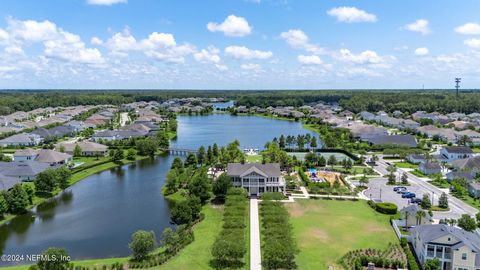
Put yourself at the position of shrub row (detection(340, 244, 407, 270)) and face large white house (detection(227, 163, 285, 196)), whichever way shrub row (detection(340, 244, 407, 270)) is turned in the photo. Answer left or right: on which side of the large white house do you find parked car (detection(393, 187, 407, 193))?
right

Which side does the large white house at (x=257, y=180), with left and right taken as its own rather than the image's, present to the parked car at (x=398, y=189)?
left

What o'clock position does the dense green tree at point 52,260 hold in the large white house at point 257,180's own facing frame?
The dense green tree is roughly at 1 o'clock from the large white house.

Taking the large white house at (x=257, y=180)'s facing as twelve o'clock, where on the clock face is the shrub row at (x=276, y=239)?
The shrub row is roughly at 12 o'clock from the large white house.

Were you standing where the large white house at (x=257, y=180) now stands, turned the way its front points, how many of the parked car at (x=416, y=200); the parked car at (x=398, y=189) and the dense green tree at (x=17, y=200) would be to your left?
2

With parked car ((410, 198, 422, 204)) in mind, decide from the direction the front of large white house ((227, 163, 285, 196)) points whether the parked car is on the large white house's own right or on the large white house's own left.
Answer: on the large white house's own left

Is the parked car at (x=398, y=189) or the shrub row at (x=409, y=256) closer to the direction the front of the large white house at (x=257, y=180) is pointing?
the shrub row

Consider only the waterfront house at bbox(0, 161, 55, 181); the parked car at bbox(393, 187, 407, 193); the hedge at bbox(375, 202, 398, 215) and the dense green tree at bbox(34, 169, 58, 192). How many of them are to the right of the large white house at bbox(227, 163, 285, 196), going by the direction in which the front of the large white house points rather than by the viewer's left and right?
2

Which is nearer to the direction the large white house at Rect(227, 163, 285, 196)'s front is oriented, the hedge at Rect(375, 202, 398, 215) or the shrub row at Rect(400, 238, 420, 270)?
the shrub row

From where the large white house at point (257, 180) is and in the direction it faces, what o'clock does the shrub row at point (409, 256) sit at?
The shrub row is roughly at 11 o'clock from the large white house.

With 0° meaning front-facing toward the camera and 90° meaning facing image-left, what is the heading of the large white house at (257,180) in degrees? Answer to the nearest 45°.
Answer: approximately 0°

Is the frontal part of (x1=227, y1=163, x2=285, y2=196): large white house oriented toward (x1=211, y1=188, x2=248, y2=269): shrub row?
yes

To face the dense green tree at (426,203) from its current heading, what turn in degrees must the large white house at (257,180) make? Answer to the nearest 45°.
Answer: approximately 90° to its left

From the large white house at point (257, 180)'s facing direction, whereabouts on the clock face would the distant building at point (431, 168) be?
The distant building is roughly at 8 o'clock from the large white house.

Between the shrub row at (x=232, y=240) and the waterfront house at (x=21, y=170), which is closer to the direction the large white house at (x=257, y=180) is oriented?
the shrub row
